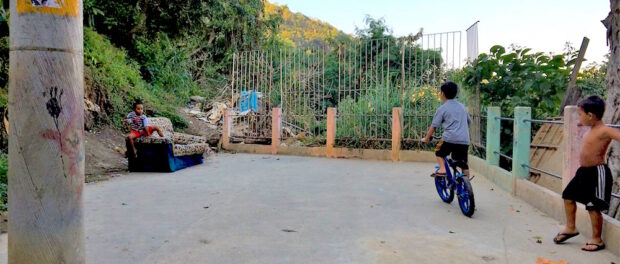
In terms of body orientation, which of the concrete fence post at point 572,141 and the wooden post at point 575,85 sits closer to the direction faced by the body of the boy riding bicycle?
the wooden post

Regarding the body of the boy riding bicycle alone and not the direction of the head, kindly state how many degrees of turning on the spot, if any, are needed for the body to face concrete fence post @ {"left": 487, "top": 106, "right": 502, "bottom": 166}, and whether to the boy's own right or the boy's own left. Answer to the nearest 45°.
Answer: approximately 45° to the boy's own right

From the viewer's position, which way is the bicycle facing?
facing away from the viewer and to the left of the viewer

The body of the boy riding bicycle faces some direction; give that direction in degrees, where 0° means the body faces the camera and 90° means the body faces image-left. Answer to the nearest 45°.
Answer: approximately 135°

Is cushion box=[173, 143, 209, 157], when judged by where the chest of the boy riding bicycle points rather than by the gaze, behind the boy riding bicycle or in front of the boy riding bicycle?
in front

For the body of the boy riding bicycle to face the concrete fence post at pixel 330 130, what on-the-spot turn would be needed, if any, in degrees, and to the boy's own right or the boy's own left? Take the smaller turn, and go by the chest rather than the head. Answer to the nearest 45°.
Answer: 0° — they already face it

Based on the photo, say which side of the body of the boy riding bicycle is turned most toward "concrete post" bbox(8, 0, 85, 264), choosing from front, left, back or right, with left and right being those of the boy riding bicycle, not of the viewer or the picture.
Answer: left

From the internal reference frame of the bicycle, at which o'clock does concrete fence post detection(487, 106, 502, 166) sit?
The concrete fence post is roughly at 2 o'clock from the bicycle.

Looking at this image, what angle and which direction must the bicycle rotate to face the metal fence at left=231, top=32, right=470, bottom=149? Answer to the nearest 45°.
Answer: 0° — it already faces it

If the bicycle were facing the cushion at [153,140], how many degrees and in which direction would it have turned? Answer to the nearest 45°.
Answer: approximately 45° to its left

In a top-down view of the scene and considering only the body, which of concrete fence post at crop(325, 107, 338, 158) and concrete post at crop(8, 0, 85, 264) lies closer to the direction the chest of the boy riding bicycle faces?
the concrete fence post

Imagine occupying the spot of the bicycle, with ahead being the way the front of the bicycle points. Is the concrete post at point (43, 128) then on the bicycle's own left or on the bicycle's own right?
on the bicycle's own left
